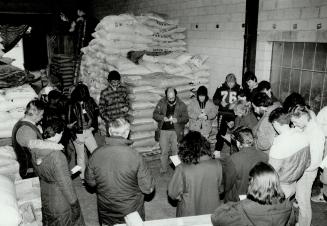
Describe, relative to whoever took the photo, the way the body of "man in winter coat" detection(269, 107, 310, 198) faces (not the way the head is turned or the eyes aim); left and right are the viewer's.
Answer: facing away from the viewer and to the left of the viewer

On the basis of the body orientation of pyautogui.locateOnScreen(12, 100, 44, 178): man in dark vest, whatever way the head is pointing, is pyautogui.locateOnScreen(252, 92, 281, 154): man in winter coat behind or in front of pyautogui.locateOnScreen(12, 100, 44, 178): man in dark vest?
in front

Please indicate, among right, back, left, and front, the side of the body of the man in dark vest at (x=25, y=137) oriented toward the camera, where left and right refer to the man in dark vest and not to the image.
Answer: right

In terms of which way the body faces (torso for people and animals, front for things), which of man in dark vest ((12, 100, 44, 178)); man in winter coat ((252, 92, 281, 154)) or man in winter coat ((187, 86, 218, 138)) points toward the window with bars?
man in dark vest ((12, 100, 44, 178))

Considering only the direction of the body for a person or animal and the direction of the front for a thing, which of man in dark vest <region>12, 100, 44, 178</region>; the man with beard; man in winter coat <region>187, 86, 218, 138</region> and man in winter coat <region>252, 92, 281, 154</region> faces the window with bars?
man in dark vest <region>12, 100, 44, 178</region>

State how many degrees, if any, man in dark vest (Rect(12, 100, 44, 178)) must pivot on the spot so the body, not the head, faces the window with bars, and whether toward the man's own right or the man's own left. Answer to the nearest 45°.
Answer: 0° — they already face it

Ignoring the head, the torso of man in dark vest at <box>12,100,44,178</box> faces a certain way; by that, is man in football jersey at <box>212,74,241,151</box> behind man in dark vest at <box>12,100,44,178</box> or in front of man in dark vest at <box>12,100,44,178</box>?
in front

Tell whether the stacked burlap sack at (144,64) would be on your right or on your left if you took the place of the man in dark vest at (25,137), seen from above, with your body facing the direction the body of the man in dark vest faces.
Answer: on your left

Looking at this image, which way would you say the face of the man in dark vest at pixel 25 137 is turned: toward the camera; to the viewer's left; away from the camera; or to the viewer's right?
to the viewer's right

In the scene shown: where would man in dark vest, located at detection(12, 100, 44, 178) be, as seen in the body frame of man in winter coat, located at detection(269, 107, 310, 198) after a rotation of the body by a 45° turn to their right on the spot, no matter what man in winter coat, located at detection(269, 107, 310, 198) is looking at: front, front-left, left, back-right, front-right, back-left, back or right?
left
